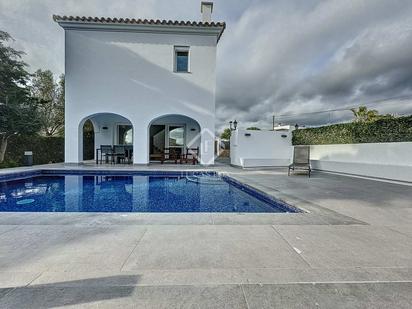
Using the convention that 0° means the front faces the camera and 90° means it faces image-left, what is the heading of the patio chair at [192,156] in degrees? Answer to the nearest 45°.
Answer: approximately 45°

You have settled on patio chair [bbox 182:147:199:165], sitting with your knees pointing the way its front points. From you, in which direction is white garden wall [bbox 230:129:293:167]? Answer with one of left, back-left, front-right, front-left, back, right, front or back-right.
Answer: back-left

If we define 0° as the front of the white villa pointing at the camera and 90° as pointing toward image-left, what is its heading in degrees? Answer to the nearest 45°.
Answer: approximately 0°

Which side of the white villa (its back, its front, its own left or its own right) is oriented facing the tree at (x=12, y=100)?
right

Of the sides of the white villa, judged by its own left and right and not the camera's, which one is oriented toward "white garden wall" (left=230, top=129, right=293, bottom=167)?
left

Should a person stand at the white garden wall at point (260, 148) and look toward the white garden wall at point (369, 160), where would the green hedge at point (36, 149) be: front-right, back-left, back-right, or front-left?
back-right

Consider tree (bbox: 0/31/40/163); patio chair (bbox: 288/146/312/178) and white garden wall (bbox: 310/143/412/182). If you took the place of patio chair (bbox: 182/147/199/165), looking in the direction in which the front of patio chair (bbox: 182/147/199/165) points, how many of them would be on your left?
2

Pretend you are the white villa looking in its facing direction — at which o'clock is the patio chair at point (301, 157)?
The patio chair is roughly at 10 o'clock from the white villa.
